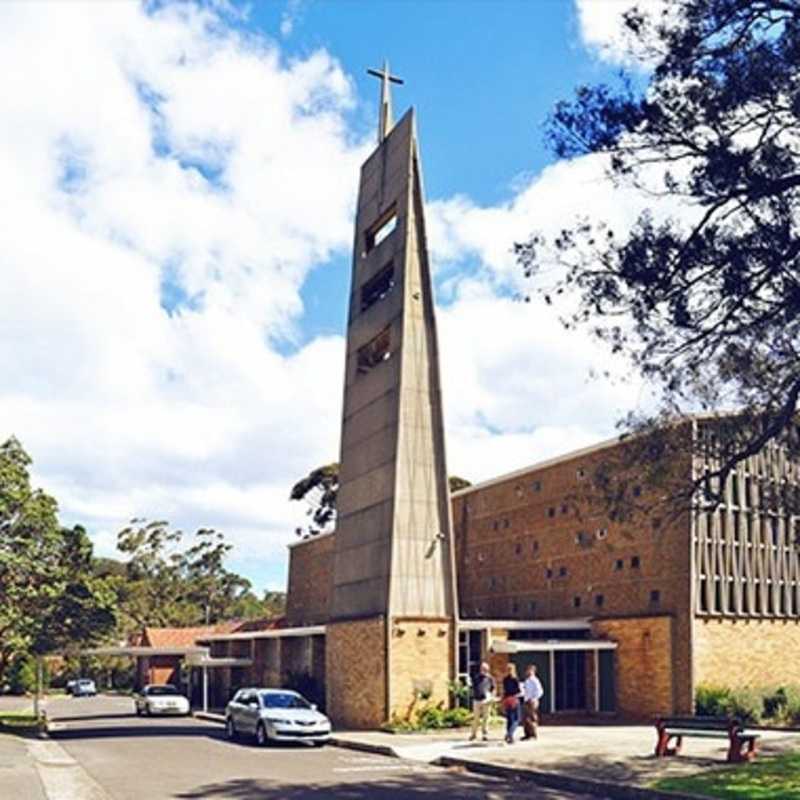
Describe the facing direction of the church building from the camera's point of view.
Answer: facing the viewer and to the left of the viewer

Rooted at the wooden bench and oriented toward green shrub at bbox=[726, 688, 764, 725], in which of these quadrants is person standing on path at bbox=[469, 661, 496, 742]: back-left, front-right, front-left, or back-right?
front-left

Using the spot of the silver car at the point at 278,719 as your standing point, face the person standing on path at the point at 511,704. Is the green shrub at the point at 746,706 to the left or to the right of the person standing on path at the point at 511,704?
left

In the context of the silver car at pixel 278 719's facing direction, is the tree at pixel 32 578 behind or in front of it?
behind

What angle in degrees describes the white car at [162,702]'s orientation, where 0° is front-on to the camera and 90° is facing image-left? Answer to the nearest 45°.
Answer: approximately 315°

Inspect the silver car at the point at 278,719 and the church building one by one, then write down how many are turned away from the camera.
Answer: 0

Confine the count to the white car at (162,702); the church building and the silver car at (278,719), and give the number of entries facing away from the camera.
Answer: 0

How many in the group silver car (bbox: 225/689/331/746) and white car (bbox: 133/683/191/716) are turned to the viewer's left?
0

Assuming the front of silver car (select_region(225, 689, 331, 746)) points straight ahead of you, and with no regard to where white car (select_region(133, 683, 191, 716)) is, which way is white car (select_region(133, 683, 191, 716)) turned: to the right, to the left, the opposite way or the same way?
the same way

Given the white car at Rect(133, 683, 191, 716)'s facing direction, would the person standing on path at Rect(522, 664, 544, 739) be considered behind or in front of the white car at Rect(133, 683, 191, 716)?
in front

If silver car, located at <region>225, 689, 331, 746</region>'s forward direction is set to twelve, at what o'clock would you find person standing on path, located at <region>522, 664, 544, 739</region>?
The person standing on path is roughly at 11 o'clock from the silver car.
